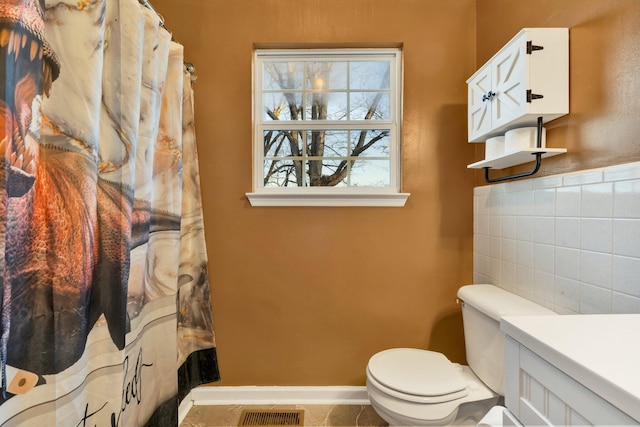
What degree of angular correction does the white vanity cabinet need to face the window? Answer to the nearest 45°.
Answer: approximately 90° to its right

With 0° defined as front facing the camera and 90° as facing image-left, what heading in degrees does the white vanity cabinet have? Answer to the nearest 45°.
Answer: approximately 45°

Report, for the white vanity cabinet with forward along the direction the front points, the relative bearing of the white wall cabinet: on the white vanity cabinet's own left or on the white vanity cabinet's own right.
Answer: on the white vanity cabinet's own right

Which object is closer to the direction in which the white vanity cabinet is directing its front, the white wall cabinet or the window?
the window

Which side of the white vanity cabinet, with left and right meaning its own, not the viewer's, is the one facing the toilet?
right

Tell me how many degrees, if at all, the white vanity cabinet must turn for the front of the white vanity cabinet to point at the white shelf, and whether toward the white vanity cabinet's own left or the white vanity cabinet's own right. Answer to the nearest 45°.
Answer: approximately 135° to the white vanity cabinet's own right

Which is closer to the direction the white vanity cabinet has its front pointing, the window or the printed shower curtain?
the printed shower curtain

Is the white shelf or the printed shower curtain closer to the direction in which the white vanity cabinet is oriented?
the printed shower curtain
